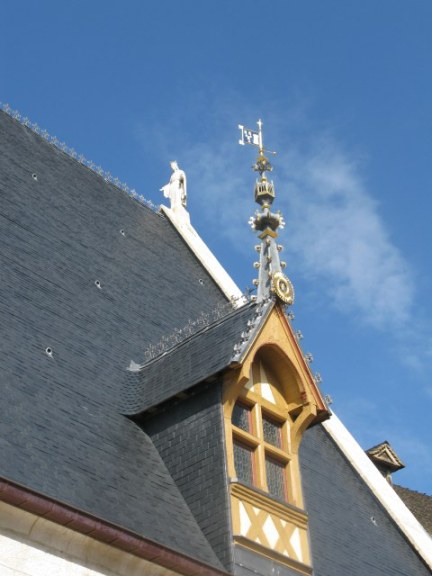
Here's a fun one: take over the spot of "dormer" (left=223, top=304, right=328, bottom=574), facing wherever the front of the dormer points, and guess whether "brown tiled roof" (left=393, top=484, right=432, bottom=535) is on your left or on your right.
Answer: on your left

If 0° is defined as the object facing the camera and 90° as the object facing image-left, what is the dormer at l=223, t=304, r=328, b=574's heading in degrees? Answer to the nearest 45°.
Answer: approximately 315°
